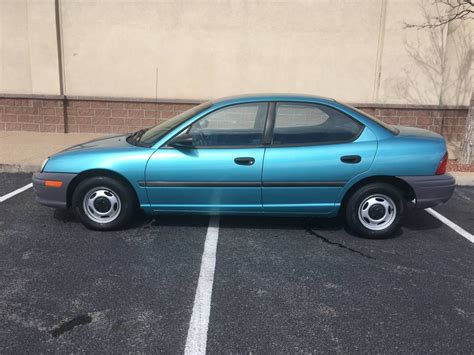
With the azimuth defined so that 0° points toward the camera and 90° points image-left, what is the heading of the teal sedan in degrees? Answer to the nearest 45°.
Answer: approximately 90°
